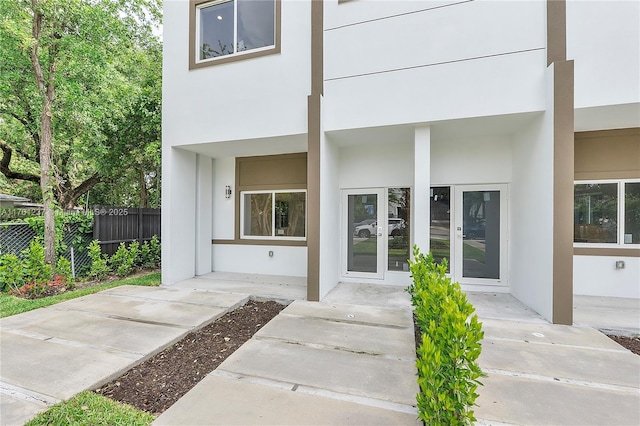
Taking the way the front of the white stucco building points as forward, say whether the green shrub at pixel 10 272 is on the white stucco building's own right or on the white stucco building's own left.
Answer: on the white stucco building's own right

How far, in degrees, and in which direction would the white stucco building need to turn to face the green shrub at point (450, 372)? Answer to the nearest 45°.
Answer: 0° — it already faces it

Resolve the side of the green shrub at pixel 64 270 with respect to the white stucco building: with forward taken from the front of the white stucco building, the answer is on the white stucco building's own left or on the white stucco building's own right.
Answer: on the white stucco building's own right

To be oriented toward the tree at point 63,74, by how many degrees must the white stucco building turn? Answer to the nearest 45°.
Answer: approximately 90° to its right

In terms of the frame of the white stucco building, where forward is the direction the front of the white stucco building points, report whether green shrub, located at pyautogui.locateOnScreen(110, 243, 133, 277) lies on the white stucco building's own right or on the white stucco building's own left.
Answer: on the white stucco building's own right

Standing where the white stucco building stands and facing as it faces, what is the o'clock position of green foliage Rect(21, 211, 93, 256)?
The green foliage is roughly at 3 o'clock from the white stucco building.

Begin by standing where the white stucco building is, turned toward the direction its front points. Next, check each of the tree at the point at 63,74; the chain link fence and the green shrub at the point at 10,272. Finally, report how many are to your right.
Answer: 3

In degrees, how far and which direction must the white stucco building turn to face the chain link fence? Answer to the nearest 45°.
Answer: approximately 90° to its right

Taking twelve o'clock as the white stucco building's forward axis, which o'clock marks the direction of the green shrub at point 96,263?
The green shrub is roughly at 3 o'clock from the white stucco building.

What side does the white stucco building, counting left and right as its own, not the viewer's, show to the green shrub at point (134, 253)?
right

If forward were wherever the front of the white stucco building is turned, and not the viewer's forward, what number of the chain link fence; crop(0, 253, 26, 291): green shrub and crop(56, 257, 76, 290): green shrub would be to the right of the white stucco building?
3

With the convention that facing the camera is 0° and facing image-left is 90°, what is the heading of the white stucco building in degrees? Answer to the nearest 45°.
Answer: approximately 0°
